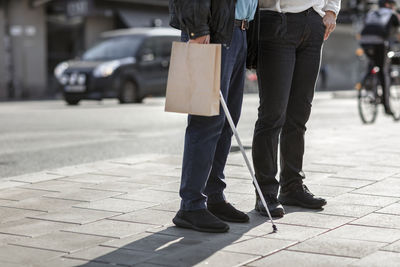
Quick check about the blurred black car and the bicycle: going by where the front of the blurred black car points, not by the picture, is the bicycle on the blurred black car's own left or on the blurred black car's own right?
on the blurred black car's own left

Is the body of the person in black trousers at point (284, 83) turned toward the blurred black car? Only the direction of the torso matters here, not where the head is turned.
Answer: no

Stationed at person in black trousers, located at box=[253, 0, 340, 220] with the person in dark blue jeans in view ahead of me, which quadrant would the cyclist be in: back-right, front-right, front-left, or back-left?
back-right

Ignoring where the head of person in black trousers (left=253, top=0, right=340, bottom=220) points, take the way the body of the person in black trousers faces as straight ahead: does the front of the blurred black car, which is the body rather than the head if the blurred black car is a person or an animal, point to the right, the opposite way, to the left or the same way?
to the right

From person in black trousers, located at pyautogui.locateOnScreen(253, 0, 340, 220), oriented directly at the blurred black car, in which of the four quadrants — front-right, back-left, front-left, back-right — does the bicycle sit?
front-right

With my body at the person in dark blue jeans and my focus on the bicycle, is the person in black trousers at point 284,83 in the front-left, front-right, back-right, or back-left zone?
front-right

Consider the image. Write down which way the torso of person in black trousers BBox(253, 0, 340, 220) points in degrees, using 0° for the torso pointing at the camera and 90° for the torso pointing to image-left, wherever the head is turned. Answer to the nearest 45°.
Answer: approximately 315°

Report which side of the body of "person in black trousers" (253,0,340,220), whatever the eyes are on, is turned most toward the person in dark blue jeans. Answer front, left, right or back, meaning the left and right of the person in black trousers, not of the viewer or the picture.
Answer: right

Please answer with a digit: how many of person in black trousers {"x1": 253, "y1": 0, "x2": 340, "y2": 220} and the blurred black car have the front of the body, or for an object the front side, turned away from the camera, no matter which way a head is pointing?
0

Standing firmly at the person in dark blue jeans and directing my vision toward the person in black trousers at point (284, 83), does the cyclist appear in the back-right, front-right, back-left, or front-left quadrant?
front-left
